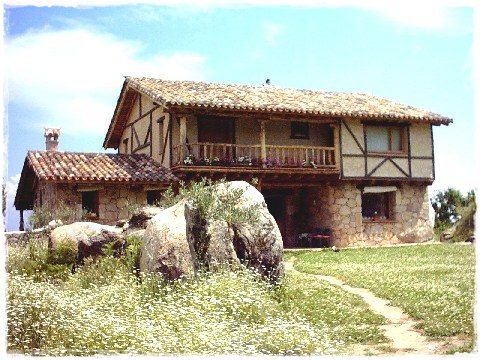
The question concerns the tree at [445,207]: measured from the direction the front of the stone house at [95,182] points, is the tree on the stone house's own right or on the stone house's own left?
on the stone house's own left

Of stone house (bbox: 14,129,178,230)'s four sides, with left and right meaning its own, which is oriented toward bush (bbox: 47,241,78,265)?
front

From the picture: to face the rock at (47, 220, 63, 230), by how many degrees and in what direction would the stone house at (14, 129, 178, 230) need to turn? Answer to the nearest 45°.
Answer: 0° — it already faces it

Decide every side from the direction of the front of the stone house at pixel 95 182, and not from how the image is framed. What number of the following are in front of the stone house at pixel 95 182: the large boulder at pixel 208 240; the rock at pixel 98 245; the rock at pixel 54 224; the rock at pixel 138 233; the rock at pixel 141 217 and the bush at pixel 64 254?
6

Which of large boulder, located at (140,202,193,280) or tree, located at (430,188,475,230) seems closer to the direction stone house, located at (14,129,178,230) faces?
the large boulder

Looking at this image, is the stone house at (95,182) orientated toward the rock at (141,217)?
yes

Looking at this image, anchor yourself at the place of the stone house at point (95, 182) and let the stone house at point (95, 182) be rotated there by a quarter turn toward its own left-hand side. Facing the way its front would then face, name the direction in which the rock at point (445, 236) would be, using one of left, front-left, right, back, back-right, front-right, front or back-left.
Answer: front

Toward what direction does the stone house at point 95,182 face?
toward the camera

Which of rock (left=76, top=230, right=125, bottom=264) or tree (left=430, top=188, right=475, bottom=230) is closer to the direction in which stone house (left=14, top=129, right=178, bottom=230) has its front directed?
the rock

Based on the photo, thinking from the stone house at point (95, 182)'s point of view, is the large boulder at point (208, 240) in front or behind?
in front

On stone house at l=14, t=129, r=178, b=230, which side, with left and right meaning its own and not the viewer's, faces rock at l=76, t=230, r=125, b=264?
front

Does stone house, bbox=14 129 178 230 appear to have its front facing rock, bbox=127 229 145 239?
yes

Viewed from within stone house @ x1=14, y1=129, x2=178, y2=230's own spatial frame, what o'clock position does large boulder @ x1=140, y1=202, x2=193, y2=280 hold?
The large boulder is roughly at 12 o'clock from the stone house.

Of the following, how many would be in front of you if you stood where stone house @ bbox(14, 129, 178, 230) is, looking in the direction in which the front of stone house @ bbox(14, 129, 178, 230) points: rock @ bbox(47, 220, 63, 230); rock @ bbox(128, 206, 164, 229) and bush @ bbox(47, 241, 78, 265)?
3
